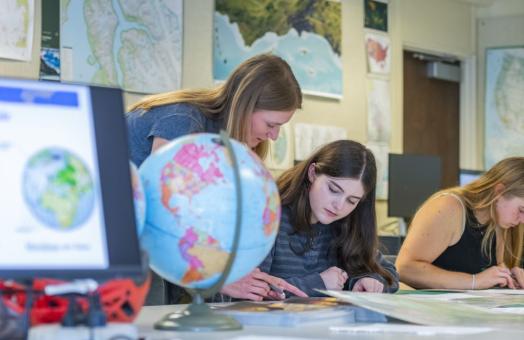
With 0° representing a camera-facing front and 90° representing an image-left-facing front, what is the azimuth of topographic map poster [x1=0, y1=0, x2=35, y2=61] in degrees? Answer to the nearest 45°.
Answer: approximately 0°

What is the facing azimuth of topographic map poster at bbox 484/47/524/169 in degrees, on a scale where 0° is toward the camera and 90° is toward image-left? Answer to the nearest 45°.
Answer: approximately 0°

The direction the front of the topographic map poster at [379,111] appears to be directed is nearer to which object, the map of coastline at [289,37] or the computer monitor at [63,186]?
the computer monitor

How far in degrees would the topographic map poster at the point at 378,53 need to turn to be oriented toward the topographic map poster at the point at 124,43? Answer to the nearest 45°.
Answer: approximately 45° to its right
